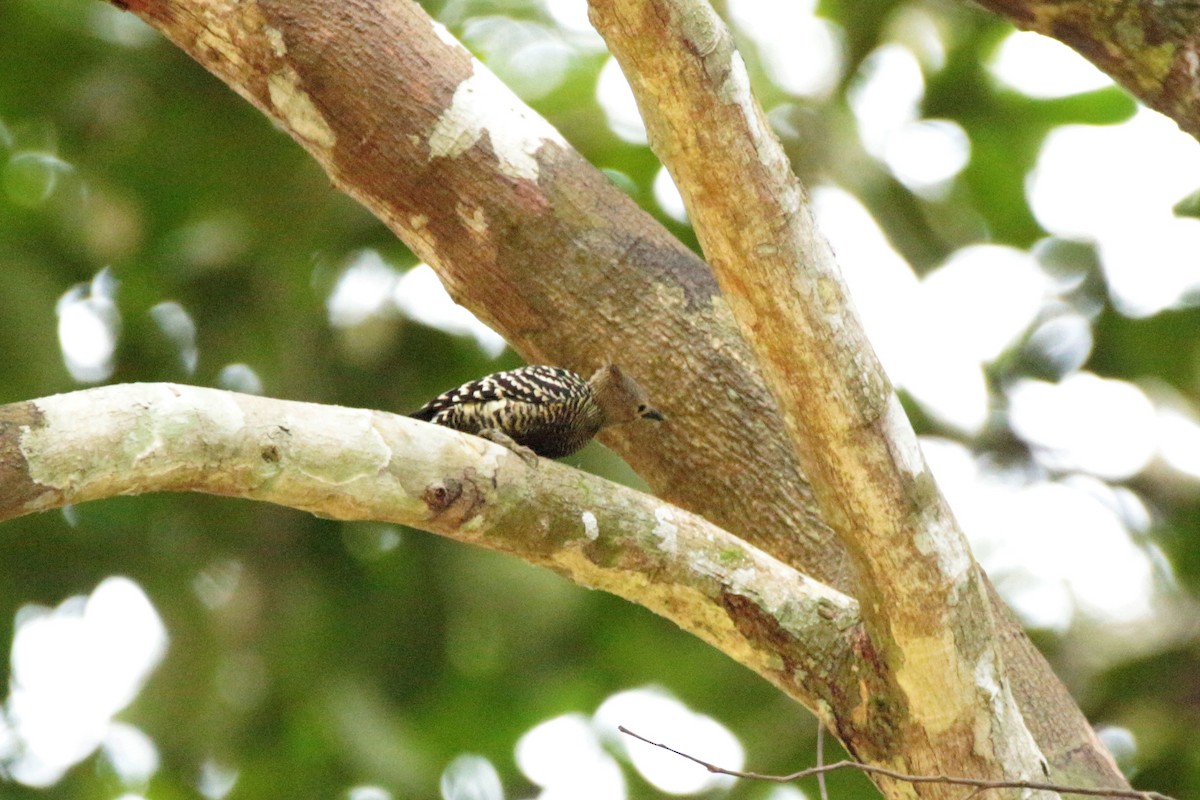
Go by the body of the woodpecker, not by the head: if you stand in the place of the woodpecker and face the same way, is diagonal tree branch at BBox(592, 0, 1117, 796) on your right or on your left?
on your right

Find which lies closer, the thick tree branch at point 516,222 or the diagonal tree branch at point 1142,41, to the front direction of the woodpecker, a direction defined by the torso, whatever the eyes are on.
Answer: the diagonal tree branch

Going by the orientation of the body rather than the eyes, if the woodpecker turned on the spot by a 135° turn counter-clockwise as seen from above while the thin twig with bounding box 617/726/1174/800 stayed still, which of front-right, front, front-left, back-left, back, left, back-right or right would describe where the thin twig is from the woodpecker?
back

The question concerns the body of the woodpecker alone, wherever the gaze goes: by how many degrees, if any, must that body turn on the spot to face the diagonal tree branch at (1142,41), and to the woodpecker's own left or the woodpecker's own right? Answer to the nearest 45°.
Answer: approximately 45° to the woodpecker's own right

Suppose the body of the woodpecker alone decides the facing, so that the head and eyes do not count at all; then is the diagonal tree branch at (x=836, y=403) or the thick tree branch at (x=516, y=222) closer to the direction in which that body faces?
the diagonal tree branch

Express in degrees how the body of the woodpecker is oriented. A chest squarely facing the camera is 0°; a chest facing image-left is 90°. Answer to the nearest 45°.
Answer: approximately 270°
